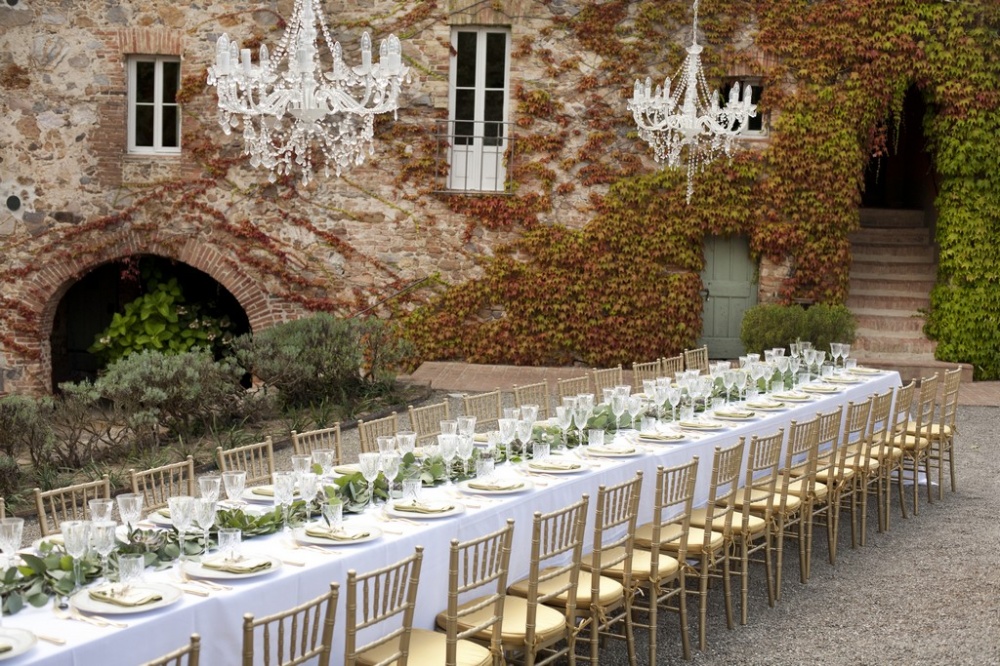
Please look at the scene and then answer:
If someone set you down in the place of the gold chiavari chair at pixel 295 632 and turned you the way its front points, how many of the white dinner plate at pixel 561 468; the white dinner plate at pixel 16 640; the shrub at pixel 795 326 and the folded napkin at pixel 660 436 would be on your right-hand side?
3

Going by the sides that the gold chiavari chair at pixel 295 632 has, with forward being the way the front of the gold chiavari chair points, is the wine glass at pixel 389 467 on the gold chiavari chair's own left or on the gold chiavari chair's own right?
on the gold chiavari chair's own right

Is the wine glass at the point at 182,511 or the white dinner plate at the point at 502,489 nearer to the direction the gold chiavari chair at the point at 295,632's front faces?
the wine glass

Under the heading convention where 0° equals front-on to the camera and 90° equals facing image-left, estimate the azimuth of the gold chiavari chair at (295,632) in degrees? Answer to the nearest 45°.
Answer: approximately 135°

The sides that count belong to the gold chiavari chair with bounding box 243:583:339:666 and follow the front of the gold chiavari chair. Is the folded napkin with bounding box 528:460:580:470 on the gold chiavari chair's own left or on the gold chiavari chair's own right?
on the gold chiavari chair's own right

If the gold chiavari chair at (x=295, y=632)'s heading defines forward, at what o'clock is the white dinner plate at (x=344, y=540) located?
The white dinner plate is roughly at 2 o'clock from the gold chiavari chair.

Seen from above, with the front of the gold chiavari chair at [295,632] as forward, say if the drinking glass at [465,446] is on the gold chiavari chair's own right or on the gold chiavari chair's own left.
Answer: on the gold chiavari chair's own right

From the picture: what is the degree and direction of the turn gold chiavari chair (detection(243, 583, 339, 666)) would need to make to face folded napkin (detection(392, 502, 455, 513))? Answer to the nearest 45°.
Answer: approximately 45° to its right

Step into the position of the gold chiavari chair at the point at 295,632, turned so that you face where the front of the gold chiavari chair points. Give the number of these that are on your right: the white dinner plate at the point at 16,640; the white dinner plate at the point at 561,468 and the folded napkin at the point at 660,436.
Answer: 2

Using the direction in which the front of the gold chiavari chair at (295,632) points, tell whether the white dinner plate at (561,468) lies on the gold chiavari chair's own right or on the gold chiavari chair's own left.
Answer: on the gold chiavari chair's own right

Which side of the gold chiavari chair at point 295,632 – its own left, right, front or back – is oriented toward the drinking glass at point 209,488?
front

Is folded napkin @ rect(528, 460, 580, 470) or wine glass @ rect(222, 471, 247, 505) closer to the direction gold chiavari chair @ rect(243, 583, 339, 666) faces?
the wine glass
